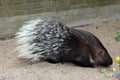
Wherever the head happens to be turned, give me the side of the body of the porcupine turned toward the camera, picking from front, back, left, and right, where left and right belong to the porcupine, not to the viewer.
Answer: right
